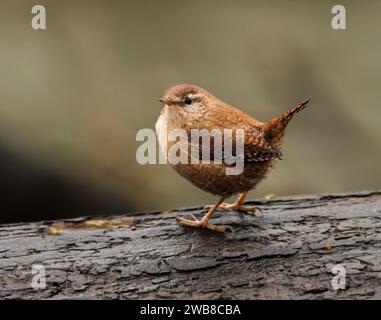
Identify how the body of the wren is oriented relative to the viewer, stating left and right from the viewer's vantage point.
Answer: facing to the left of the viewer
